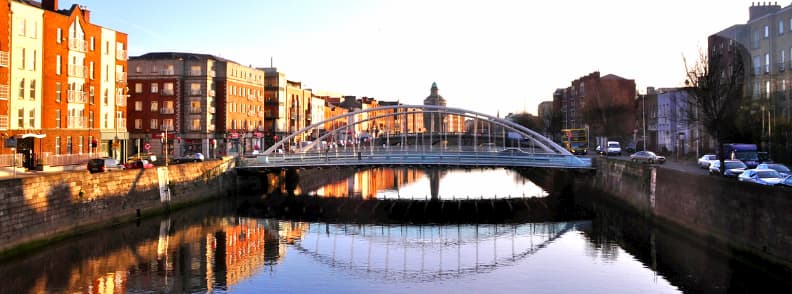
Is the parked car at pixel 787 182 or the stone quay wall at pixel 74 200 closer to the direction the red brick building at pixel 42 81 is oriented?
the parked car

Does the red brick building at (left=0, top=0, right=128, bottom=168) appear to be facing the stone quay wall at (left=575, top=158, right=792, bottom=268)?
yes

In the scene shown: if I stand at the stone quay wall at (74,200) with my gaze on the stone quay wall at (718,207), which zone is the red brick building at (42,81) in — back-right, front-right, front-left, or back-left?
back-left

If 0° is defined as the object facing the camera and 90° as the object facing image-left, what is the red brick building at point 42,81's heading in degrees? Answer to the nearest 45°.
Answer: approximately 315°

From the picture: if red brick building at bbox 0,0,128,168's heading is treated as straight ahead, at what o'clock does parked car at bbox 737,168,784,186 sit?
The parked car is roughly at 12 o'clock from the red brick building.

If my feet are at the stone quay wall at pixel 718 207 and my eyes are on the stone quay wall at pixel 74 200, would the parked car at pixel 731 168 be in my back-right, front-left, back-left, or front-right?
back-right

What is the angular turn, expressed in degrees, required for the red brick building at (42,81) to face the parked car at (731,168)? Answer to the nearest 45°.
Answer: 0° — it already faces it

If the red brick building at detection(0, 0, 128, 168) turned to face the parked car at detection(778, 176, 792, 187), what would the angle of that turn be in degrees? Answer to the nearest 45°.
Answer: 0° — it already faces it

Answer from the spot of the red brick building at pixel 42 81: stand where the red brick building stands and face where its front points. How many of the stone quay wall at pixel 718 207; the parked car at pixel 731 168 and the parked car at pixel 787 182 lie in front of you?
3
